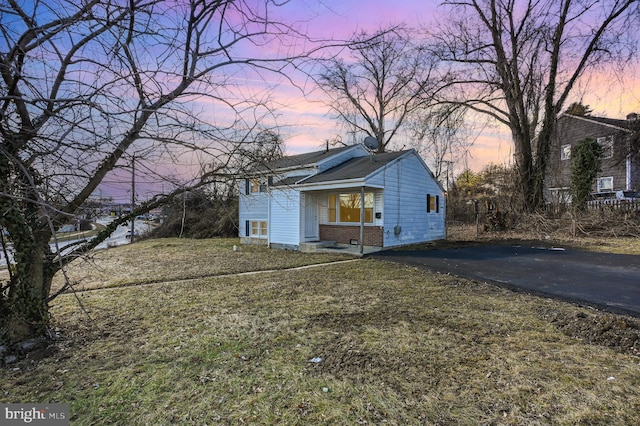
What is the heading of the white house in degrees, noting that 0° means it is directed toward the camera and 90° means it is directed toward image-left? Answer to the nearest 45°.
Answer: approximately 45°

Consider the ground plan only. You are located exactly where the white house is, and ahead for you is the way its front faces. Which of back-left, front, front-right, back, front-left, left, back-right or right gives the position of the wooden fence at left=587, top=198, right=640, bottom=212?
back-left

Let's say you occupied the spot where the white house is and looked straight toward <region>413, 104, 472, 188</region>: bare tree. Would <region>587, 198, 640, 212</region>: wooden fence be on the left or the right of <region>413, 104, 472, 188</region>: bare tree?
right

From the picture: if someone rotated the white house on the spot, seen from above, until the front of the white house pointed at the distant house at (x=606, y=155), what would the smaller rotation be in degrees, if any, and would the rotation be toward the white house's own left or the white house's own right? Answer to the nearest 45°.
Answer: approximately 180°

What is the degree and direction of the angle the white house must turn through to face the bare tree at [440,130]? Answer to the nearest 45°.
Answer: approximately 180°
